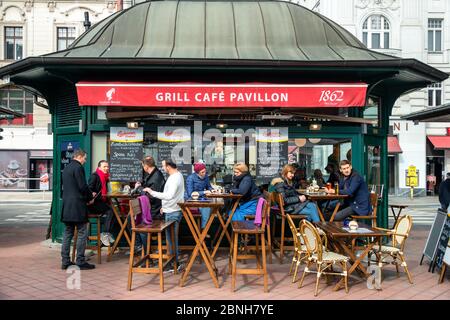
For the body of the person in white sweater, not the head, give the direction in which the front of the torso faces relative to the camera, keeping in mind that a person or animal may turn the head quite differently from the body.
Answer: to the viewer's left

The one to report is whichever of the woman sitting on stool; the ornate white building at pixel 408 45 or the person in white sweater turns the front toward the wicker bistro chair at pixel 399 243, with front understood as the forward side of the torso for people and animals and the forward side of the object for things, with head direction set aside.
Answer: the ornate white building

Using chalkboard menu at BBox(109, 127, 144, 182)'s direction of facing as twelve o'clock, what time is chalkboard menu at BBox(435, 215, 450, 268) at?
chalkboard menu at BBox(435, 215, 450, 268) is roughly at 10 o'clock from chalkboard menu at BBox(109, 127, 144, 182).

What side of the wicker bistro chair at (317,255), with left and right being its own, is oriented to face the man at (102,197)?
left

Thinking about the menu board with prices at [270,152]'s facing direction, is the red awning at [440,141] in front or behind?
behind

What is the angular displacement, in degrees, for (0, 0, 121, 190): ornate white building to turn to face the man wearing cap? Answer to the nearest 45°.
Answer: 0° — it already faces them

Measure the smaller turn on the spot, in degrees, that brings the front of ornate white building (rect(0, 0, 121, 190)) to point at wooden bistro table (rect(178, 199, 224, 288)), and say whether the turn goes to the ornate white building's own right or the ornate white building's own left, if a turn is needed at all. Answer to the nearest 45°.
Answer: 0° — it already faces it

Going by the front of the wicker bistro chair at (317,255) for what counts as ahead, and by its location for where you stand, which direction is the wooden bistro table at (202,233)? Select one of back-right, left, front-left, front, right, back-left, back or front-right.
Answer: back-left

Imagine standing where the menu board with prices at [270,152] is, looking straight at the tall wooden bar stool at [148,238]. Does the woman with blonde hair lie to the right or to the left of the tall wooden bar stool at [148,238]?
left

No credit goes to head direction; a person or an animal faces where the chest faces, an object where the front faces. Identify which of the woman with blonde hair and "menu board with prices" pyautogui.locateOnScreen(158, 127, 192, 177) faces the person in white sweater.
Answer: the menu board with prices
